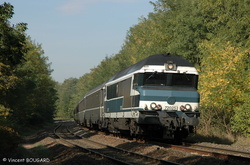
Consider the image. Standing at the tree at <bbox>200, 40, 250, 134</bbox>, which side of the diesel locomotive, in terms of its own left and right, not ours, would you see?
left

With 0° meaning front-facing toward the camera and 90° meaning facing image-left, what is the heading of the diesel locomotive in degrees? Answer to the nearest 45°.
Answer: approximately 315°
